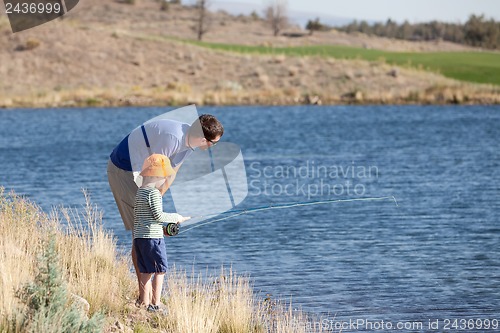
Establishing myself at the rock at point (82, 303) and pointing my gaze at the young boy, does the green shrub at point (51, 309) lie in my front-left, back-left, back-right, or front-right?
back-right

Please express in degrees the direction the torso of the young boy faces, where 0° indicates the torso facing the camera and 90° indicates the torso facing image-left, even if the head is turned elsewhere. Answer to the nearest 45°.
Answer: approximately 225°

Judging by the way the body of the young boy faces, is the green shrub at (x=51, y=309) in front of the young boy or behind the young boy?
behind

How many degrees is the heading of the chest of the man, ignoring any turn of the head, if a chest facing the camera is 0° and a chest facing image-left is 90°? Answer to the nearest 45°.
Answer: approximately 270°

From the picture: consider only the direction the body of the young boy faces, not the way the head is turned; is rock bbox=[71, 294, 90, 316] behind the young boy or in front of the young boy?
behind
